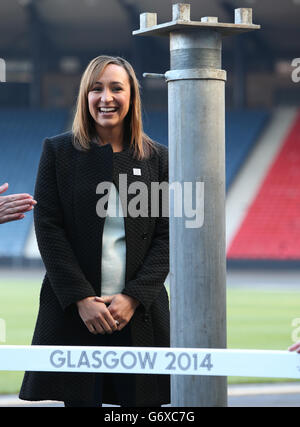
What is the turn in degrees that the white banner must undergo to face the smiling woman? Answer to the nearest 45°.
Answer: approximately 180°

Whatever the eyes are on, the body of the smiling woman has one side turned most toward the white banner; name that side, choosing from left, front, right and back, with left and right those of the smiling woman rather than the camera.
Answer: front

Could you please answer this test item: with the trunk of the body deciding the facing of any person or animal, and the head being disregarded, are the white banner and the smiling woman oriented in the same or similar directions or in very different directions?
same or similar directions

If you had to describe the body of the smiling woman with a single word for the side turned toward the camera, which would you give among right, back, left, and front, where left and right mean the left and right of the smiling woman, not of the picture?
front

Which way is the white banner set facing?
toward the camera

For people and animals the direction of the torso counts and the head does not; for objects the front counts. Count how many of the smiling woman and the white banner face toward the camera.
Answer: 2
